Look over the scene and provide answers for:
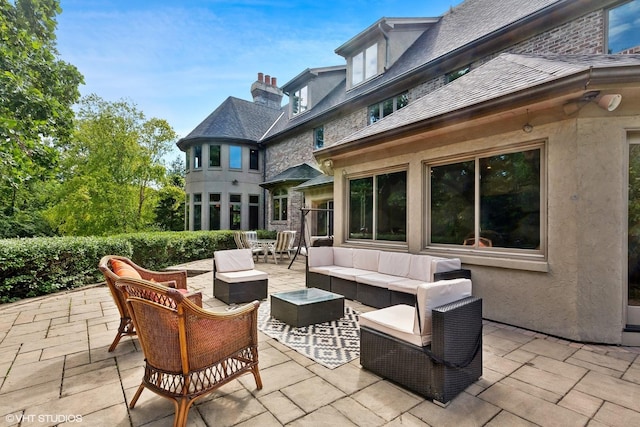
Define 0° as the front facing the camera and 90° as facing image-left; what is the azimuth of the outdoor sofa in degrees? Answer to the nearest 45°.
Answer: approximately 45°

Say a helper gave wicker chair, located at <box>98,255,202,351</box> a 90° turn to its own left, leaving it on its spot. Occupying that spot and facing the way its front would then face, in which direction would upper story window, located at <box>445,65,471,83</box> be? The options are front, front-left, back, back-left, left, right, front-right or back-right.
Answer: right

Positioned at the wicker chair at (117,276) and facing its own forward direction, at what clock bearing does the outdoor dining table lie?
The outdoor dining table is roughly at 10 o'clock from the wicker chair.

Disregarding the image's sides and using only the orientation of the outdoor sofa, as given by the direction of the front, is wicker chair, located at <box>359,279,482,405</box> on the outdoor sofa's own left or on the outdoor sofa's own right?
on the outdoor sofa's own left

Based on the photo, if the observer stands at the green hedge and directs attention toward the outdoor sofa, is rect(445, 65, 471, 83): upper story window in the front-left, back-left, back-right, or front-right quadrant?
front-left

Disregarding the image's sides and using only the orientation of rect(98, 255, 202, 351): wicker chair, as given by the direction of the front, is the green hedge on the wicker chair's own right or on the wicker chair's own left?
on the wicker chair's own left

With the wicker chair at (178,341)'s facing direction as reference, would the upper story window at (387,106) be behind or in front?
in front

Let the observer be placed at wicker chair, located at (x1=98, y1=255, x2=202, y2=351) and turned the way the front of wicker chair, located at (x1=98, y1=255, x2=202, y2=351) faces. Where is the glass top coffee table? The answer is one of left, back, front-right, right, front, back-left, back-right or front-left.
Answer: front

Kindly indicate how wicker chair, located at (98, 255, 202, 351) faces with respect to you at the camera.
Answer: facing to the right of the viewer

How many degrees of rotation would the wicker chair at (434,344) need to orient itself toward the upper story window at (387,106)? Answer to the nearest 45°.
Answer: approximately 45° to its right

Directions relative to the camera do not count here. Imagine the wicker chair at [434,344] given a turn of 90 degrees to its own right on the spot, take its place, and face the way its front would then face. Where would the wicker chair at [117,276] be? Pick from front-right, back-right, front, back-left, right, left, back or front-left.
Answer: back-left

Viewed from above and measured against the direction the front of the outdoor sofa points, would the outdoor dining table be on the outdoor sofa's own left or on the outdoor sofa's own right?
on the outdoor sofa's own right

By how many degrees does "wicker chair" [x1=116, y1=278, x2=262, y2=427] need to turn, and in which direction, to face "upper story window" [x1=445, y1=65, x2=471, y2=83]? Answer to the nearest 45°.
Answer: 0° — it already faces it

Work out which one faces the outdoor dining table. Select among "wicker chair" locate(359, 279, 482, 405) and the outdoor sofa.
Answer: the wicker chair

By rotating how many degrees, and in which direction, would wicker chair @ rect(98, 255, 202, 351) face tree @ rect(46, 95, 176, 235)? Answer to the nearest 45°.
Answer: approximately 90° to its left

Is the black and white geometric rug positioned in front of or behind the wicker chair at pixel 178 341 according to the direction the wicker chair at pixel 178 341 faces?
in front

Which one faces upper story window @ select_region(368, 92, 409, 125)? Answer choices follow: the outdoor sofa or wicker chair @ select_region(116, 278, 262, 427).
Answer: the wicker chair

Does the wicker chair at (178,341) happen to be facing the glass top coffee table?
yes

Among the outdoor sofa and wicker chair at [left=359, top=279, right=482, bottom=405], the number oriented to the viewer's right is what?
0

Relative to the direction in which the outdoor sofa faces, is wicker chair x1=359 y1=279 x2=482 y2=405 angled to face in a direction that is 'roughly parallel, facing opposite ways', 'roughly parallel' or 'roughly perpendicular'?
roughly perpendicular

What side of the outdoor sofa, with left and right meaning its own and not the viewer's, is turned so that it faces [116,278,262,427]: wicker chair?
front
